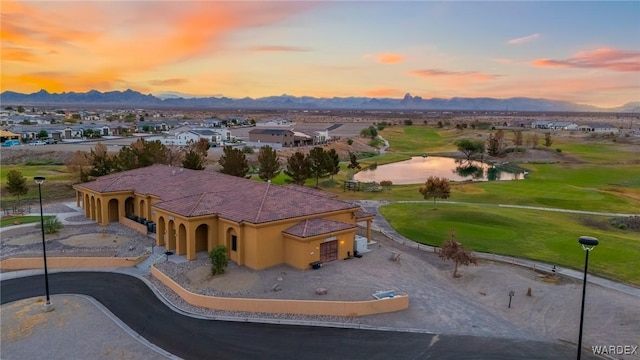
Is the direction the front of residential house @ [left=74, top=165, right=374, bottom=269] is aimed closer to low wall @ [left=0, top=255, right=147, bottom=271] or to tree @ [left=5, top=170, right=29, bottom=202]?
the low wall

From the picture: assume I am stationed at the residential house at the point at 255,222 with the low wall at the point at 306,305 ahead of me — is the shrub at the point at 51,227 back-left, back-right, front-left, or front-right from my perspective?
back-right

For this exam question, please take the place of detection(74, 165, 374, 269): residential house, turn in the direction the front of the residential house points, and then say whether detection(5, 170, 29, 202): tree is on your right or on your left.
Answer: on your right

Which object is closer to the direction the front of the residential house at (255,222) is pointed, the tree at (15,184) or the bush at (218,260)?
the bush

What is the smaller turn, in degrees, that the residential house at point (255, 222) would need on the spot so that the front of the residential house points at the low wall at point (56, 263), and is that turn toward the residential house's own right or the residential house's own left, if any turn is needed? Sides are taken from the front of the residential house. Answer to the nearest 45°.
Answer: approximately 45° to the residential house's own right

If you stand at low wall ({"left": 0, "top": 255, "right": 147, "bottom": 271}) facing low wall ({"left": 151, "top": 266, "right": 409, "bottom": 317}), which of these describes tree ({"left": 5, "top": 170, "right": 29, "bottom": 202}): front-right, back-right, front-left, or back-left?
back-left

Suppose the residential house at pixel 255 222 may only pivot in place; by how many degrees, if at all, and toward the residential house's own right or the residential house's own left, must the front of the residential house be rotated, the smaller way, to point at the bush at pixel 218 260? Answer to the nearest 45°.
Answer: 0° — it already faces it

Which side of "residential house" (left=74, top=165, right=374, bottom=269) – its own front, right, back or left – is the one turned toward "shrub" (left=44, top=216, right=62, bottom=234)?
right
